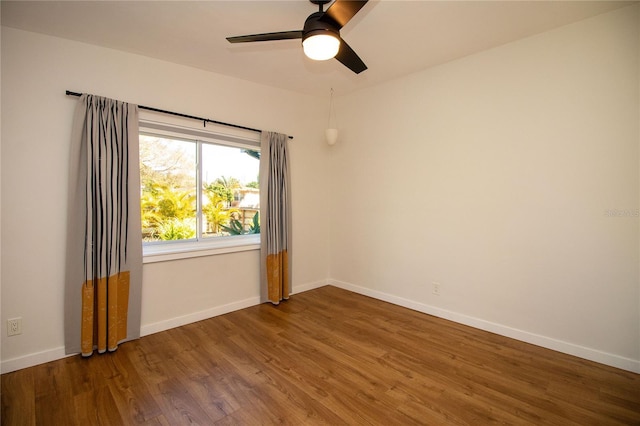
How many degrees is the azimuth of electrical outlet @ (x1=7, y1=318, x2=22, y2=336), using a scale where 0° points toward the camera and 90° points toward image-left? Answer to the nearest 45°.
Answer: approximately 0°

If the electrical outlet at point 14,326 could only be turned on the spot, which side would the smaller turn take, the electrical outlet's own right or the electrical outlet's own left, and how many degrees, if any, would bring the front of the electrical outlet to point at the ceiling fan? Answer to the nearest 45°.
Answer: approximately 45° to the electrical outlet's own left

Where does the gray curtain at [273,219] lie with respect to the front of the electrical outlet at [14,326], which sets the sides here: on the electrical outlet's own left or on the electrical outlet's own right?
on the electrical outlet's own left
